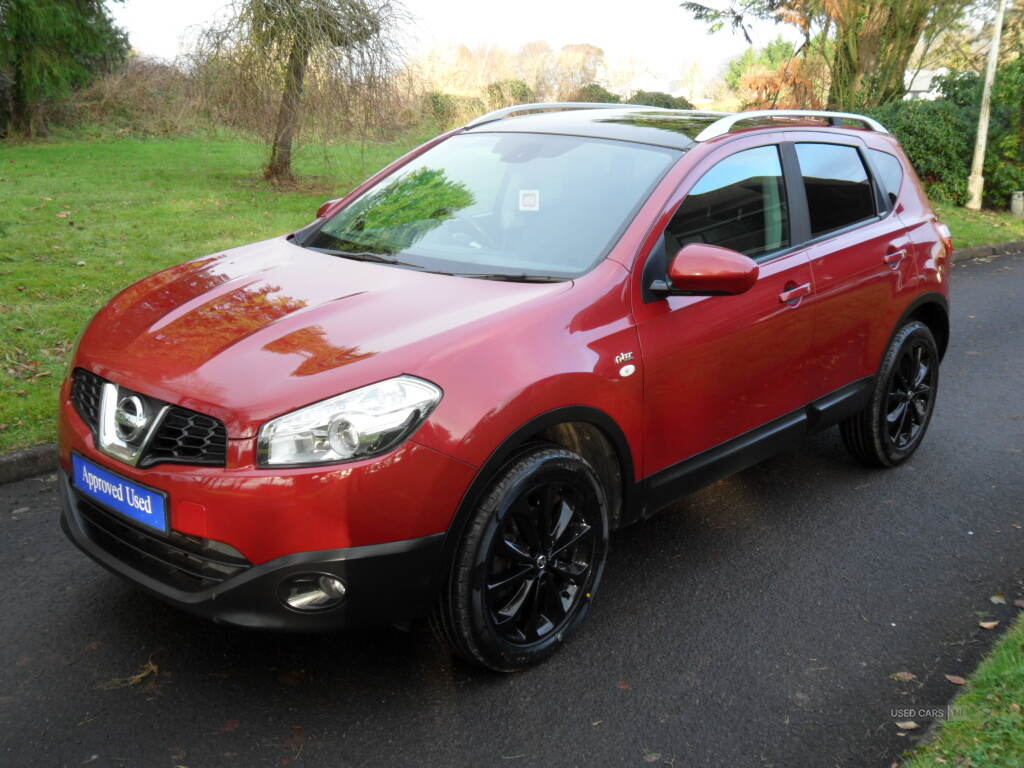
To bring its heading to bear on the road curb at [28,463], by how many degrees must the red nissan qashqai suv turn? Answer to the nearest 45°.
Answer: approximately 90° to its right

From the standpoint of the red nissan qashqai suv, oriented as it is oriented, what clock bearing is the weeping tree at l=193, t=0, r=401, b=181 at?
The weeping tree is roughly at 4 o'clock from the red nissan qashqai suv.

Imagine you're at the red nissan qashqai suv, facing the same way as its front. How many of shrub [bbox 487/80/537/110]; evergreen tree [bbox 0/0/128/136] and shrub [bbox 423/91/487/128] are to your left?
0

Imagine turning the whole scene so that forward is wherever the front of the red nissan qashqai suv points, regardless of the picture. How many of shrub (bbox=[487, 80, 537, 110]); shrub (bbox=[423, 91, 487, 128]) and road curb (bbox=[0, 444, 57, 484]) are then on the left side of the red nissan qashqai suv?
0

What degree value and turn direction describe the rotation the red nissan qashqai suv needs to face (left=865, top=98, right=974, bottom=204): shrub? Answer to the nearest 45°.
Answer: approximately 180°

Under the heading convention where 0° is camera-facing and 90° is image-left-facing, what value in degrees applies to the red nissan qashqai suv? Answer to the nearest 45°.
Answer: approximately 45°

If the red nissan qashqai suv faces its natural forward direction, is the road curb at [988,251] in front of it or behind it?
behind

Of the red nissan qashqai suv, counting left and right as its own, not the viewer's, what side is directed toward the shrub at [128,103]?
right

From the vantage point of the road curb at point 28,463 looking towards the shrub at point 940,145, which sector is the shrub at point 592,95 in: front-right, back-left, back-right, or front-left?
front-left

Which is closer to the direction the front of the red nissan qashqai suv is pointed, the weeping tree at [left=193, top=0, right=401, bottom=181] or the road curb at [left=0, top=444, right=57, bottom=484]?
the road curb

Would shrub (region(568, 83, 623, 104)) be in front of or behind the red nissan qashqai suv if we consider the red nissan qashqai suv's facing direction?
behind

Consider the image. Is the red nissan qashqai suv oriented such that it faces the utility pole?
no

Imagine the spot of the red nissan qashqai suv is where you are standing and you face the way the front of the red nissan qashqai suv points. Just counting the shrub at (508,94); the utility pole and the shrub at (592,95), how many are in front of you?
0

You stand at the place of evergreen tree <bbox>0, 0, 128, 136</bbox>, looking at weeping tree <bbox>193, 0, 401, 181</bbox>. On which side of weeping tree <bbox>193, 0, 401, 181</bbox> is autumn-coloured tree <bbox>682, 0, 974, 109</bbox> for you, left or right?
left

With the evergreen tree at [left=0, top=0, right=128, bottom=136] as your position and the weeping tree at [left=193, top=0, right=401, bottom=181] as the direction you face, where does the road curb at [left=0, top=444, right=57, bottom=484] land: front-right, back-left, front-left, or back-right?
front-right
